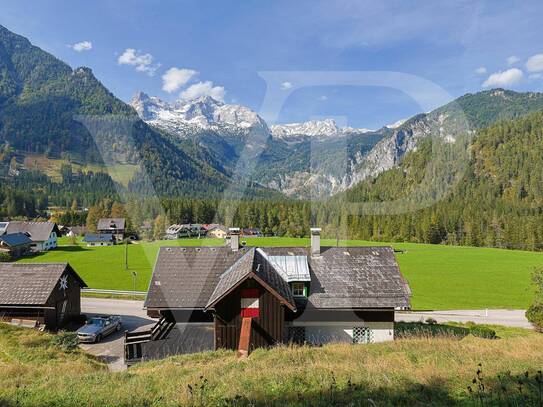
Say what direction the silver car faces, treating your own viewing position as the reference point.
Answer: facing the viewer and to the left of the viewer

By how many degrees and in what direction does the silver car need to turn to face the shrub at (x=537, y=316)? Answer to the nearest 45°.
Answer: approximately 135° to its left

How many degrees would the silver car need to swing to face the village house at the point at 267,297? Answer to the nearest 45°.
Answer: approximately 90° to its left

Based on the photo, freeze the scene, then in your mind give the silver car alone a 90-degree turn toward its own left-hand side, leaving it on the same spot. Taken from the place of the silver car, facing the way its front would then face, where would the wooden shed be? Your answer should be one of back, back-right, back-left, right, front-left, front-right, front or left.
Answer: back

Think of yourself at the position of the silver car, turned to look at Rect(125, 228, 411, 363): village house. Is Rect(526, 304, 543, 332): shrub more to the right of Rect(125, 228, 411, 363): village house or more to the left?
left
